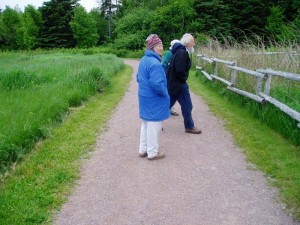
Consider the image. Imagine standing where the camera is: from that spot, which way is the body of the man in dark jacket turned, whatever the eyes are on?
to the viewer's right

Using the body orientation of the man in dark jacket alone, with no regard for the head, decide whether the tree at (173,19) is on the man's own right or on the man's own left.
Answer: on the man's own left

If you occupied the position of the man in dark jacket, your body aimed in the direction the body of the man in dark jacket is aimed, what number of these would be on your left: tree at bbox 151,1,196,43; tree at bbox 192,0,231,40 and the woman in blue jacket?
2

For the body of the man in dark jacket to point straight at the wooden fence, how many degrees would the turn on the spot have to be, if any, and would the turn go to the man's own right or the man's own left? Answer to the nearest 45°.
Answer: approximately 45° to the man's own left

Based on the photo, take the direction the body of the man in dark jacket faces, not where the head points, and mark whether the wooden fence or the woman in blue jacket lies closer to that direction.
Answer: the wooden fence

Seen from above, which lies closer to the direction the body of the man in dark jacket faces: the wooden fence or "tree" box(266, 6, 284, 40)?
the wooden fence
